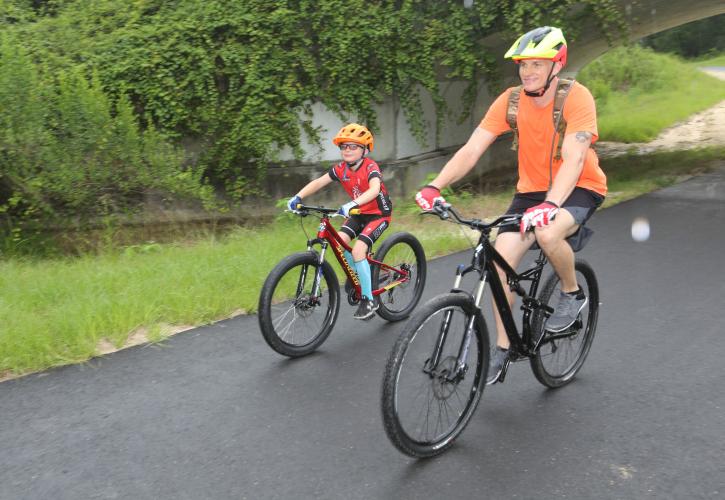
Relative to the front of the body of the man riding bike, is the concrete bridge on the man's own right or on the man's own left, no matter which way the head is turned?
on the man's own right

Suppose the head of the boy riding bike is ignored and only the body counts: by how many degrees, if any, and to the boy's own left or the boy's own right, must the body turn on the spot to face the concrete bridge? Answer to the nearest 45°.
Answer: approximately 135° to the boy's own right

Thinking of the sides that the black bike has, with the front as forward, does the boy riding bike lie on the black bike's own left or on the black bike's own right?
on the black bike's own right

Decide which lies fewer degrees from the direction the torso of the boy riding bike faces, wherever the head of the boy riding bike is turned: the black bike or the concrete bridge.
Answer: the black bike

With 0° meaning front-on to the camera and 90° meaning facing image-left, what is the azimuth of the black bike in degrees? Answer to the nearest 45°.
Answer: approximately 45°

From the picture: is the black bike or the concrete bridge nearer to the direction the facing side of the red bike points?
the black bike

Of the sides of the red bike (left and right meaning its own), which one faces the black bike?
left

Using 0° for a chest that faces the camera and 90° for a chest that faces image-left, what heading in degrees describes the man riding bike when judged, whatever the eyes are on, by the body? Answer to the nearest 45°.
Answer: approximately 45°

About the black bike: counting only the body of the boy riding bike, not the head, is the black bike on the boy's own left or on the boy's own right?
on the boy's own left

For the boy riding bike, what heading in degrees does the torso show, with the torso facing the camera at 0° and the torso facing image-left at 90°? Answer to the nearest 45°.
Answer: approximately 45°

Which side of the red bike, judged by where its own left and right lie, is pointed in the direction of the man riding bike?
left

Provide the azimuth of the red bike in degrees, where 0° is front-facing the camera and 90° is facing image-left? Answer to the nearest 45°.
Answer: approximately 45°

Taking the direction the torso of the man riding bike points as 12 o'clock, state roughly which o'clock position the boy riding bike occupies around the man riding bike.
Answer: The boy riding bike is roughly at 3 o'clock from the man riding bike.
